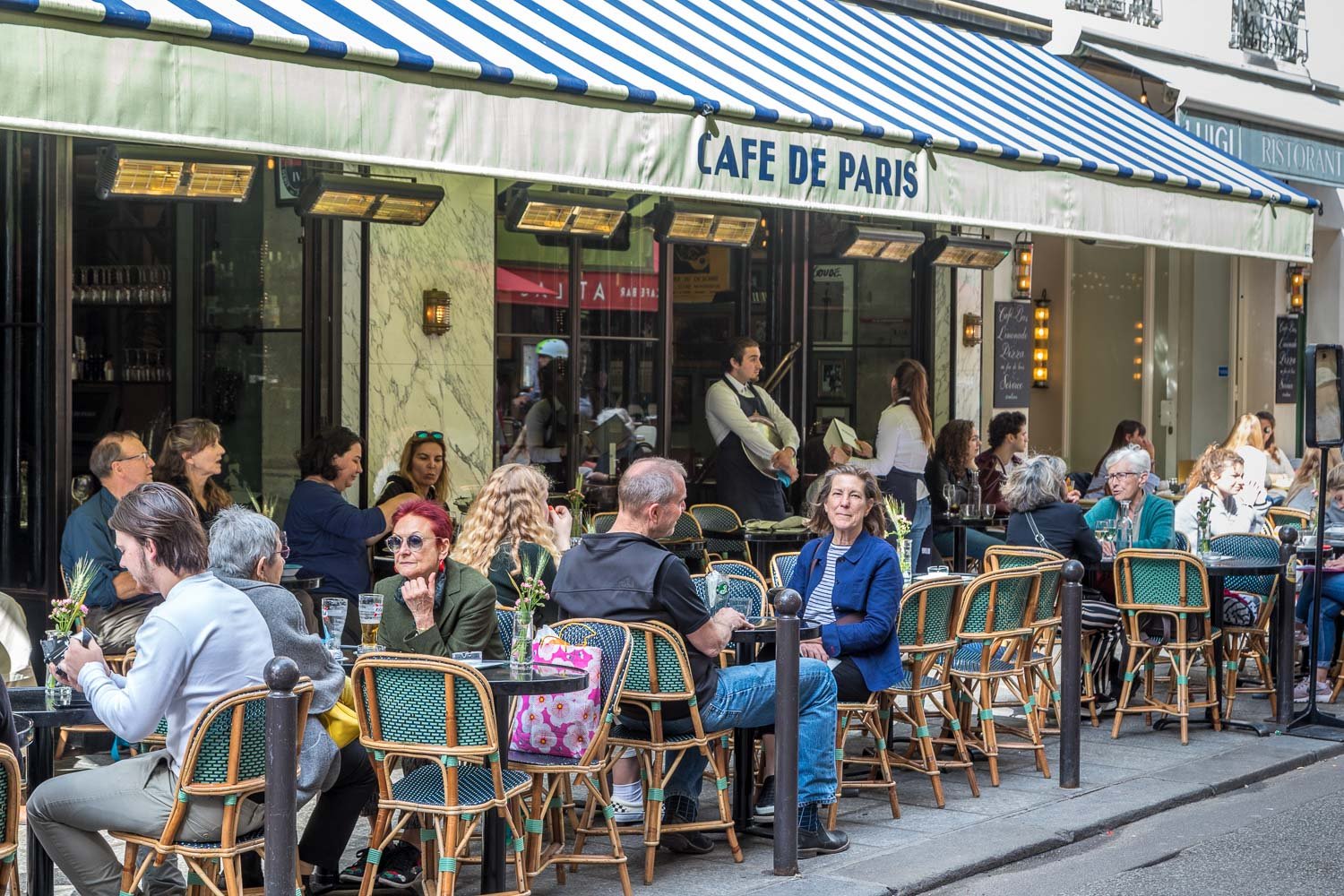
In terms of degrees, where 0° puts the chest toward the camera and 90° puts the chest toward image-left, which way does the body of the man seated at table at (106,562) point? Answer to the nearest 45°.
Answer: approximately 270°

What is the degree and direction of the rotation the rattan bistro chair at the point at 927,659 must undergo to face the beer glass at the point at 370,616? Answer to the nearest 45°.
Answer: approximately 90° to its left

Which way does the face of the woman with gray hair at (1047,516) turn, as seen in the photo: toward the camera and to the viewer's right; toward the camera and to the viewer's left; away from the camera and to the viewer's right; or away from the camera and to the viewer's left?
away from the camera and to the viewer's right

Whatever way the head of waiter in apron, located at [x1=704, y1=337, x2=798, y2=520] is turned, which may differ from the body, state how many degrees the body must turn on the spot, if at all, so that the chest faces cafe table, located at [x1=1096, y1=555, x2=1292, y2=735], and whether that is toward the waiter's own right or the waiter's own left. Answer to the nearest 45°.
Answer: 0° — they already face it

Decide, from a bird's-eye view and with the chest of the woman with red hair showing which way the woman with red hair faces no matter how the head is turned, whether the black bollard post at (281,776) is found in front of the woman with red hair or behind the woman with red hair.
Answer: in front

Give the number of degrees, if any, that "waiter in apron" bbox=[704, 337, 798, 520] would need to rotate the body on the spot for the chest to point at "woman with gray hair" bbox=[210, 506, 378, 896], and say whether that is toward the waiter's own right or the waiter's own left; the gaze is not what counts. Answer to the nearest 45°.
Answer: approximately 45° to the waiter's own right

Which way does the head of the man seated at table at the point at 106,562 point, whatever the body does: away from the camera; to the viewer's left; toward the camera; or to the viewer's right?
to the viewer's right

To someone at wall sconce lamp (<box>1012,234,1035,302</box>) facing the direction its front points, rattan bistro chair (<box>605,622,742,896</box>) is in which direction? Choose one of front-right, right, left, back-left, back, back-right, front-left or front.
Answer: front-right
